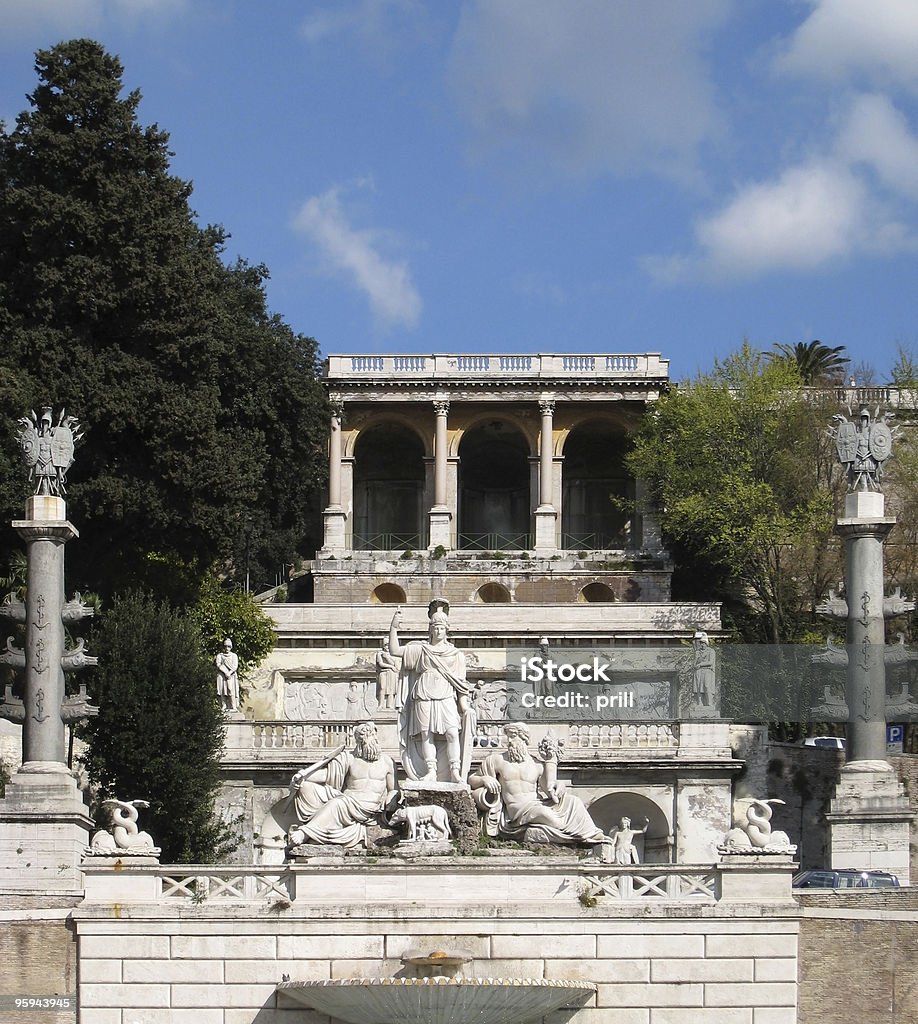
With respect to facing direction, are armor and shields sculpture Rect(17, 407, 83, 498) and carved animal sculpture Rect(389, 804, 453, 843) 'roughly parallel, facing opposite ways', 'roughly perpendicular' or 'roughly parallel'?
roughly perpendicular

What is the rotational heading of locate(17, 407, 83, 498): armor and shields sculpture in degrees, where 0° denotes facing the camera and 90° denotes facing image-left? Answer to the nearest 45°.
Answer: approximately 0°

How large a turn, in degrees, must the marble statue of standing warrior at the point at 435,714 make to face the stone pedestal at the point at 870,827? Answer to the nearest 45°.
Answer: approximately 135° to its left

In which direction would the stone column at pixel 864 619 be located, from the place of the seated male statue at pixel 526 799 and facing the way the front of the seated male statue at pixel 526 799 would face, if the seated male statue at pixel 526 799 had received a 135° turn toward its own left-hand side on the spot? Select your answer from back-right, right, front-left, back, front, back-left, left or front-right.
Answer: front

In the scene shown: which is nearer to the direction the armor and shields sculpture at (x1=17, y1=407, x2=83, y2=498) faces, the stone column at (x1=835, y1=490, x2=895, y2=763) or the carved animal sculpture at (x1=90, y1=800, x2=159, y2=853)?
the carved animal sculpture

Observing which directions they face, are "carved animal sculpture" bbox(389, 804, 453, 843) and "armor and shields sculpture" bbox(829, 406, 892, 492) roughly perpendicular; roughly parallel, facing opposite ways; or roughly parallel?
roughly perpendicular
